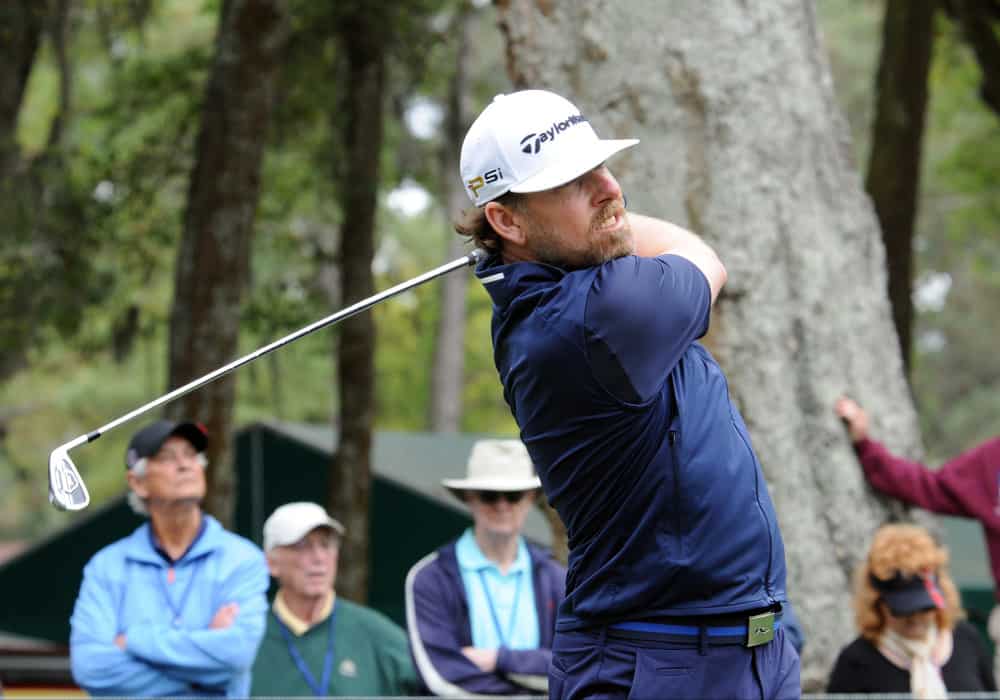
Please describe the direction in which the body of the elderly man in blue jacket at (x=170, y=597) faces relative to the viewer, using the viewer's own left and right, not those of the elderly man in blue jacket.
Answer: facing the viewer

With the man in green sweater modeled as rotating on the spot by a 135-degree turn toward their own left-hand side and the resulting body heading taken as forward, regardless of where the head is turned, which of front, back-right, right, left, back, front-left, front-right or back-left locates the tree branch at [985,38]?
front

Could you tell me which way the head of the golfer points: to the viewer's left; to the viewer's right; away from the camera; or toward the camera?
to the viewer's right

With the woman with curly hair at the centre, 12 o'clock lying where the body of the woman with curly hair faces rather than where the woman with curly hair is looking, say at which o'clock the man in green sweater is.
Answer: The man in green sweater is roughly at 3 o'clock from the woman with curly hair.

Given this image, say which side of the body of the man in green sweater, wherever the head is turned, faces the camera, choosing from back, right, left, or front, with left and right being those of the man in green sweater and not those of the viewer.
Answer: front

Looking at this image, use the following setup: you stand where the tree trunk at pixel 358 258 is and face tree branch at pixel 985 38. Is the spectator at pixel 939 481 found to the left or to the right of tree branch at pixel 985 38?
right

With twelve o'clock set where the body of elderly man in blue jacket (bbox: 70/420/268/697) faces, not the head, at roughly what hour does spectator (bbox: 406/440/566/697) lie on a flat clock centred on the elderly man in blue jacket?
The spectator is roughly at 9 o'clock from the elderly man in blue jacket.

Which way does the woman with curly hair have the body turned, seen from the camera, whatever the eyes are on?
toward the camera

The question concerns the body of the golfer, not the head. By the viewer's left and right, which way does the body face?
facing the viewer and to the right of the viewer

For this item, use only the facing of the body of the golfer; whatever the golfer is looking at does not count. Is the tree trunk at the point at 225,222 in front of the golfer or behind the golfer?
behind

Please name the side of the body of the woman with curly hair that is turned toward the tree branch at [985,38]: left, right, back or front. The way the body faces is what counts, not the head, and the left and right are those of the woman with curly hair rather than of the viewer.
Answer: back
